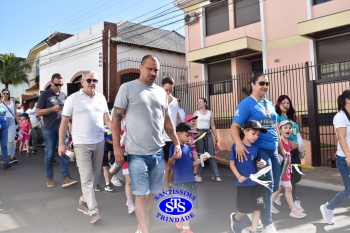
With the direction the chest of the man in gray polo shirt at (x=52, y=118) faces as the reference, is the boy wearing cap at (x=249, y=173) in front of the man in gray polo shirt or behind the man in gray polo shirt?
in front

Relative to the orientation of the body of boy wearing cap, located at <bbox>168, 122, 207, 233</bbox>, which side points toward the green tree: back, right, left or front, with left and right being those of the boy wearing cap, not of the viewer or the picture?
back

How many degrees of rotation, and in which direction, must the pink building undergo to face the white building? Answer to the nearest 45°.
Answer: approximately 45° to its right

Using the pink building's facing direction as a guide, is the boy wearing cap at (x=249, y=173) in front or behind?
in front

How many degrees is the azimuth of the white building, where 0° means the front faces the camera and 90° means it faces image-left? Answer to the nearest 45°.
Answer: approximately 45°

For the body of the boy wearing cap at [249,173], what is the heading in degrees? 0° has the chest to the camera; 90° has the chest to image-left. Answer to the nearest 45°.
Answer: approximately 315°

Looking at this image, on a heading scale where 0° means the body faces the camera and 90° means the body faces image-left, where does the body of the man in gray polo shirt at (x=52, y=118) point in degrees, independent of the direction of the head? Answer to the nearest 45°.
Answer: approximately 315°
